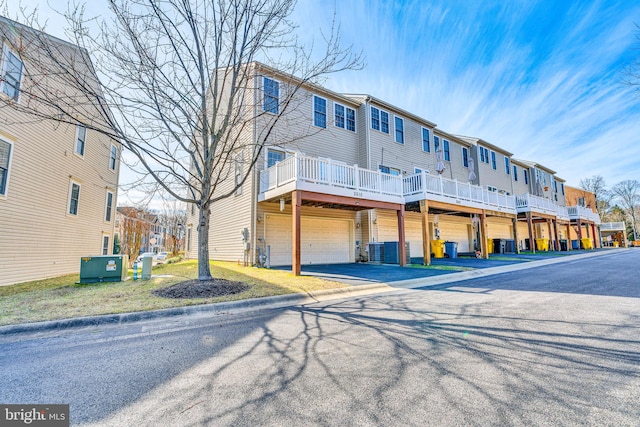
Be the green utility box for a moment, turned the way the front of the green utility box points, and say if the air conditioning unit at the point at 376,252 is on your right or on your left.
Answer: on your left

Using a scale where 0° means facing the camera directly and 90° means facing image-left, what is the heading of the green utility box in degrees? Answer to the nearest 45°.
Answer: approximately 0°

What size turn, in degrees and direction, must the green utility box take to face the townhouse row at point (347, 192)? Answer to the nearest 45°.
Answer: approximately 90° to its left

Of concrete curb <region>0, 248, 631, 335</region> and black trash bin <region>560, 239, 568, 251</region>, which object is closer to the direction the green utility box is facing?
the concrete curb

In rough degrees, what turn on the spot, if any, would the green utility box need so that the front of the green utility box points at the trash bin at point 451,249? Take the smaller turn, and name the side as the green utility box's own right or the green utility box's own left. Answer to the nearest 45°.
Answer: approximately 90° to the green utility box's own left

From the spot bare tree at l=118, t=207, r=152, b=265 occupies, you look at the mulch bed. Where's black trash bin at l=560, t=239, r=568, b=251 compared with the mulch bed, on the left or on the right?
left

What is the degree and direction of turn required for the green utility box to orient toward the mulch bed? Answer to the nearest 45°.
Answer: approximately 45° to its left

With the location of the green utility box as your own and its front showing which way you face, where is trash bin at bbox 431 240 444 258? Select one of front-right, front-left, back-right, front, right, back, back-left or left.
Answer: left

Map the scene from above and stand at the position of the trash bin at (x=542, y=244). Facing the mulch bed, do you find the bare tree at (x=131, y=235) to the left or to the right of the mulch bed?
right
